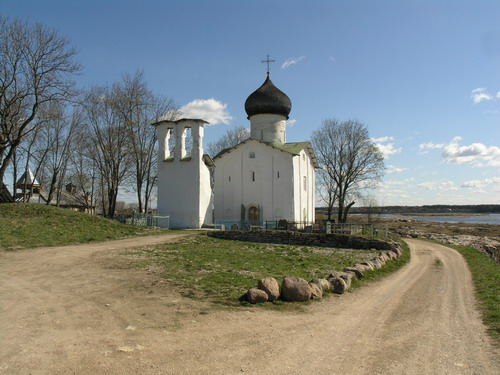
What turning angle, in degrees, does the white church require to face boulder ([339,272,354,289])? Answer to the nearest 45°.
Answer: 0° — it already faces it

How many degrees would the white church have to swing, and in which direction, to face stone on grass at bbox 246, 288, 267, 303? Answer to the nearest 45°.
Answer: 0° — it already faces it

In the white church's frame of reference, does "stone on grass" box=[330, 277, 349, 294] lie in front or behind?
in front

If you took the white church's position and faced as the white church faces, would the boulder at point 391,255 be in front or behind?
in front

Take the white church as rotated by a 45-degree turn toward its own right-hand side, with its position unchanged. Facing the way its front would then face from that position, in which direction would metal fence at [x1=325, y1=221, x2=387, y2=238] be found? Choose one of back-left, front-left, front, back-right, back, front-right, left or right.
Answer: left

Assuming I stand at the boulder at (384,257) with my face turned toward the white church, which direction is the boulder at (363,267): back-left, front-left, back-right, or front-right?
back-left

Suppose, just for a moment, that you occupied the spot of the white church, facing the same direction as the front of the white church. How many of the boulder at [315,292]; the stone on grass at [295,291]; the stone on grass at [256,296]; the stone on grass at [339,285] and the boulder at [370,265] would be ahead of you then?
5

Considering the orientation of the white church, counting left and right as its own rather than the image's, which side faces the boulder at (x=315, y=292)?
front

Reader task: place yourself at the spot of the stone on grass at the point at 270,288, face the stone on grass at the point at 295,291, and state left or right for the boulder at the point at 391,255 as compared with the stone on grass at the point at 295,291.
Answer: left

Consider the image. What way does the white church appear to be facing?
toward the camera

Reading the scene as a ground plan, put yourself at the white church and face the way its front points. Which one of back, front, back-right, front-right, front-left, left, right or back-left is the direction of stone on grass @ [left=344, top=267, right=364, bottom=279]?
front

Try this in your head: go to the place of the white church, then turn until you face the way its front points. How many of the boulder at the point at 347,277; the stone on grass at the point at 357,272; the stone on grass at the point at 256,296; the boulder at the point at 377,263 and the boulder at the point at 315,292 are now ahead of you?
5

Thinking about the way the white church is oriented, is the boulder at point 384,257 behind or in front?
in front
